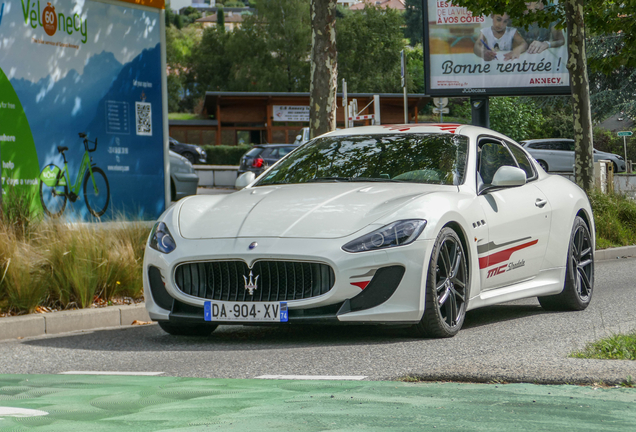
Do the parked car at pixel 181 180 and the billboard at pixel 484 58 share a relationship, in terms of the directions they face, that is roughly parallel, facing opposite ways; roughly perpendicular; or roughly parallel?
roughly perpendicular

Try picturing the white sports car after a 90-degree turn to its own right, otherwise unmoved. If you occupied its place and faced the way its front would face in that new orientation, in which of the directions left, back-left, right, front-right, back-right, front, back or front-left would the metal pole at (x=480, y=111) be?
front-right

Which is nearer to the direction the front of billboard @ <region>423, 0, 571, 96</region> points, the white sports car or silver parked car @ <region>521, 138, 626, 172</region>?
the white sports car

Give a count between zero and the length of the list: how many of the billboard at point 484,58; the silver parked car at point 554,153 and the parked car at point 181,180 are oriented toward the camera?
1

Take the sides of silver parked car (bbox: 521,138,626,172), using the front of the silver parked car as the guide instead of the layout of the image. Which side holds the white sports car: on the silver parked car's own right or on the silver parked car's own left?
on the silver parked car's own right

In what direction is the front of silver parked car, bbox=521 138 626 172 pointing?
to the viewer's right

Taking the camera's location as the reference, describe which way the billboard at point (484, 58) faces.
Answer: facing the viewer

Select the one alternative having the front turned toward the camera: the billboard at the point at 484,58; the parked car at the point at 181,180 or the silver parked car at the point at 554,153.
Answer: the billboard

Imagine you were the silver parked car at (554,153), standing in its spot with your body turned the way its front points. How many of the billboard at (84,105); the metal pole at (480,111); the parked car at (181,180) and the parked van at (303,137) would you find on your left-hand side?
0

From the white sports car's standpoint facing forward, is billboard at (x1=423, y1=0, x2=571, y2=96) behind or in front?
behind

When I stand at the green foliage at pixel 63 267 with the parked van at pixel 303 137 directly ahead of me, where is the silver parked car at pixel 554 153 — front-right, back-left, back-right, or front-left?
front-right

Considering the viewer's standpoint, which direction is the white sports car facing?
facing the viewer and to the left of the viewer

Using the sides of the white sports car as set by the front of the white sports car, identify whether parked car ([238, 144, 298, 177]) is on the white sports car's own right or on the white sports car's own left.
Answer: on the white sports car's own right

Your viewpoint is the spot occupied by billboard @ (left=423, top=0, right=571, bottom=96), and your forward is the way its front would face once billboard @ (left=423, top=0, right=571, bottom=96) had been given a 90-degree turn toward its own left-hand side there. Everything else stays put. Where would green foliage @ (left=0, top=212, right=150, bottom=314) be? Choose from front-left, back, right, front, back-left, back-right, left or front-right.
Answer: right

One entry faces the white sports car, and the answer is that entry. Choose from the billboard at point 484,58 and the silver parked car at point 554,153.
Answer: the billboard
